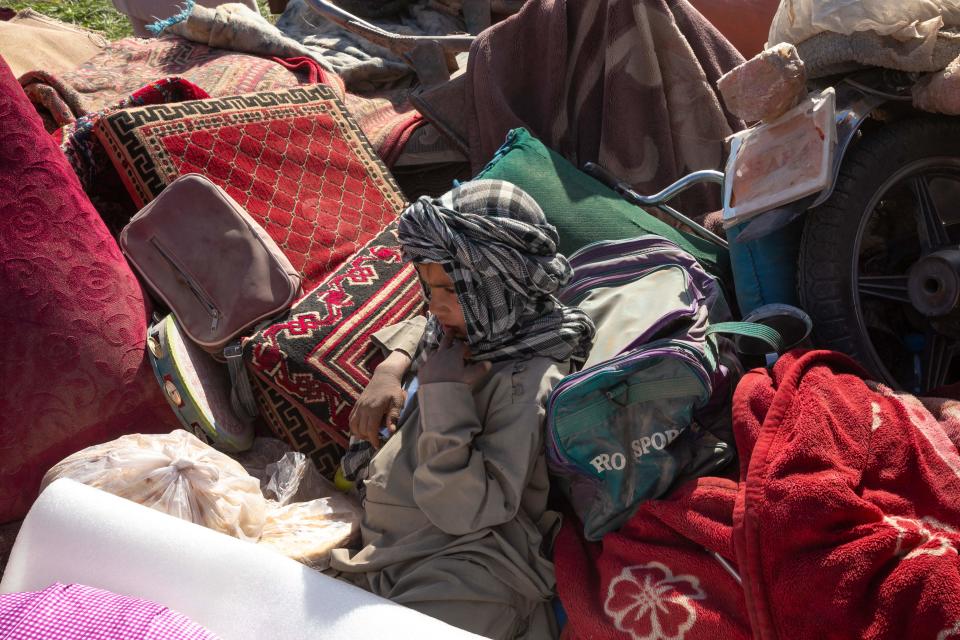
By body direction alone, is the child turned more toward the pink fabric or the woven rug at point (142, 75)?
the pink fabric

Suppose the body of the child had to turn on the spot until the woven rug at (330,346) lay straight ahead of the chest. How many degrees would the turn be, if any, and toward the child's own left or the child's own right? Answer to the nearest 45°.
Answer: approximately 90° to the child's own right

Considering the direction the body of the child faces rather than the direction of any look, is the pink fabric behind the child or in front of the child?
in front

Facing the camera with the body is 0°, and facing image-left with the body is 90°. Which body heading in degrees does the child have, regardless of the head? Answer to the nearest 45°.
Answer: approximately 45°

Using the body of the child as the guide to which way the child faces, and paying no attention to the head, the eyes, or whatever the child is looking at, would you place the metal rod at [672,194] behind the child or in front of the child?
behind

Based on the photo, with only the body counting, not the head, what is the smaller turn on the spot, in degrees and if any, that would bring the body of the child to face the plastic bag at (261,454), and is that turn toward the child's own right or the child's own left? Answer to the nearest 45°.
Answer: approximately 90° to the child's own right

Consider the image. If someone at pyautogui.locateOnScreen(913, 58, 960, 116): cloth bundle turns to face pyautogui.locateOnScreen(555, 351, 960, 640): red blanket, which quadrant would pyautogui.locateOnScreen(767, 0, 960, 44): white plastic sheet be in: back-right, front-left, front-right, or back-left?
back-right

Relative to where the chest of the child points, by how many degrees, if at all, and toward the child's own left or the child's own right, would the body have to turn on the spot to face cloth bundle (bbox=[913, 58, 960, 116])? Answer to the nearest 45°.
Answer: approximately 180°

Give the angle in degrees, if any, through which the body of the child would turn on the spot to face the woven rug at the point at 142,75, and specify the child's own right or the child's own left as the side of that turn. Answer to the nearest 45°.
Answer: approximately 90° to the child's own right
